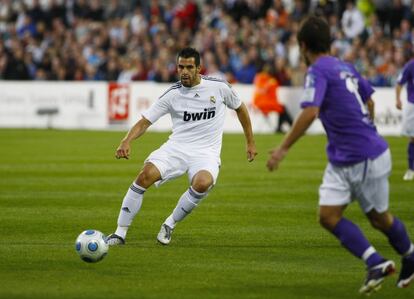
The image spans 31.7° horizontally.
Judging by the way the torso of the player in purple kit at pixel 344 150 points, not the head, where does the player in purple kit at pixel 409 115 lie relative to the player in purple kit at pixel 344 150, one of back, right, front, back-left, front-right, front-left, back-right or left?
front-right

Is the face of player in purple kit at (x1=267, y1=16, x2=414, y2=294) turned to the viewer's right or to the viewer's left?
to the viewer's left

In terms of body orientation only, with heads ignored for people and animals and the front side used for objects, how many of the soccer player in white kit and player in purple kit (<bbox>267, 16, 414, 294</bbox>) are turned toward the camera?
1

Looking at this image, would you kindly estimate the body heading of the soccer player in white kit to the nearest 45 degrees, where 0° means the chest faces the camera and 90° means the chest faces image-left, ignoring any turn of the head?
approximately 0°

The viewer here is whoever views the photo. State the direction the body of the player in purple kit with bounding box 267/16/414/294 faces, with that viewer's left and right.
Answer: facing away from the viewer and to the left of the viewer

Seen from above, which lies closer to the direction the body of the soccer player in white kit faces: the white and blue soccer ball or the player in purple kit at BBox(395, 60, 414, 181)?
the white and blue soccer ball

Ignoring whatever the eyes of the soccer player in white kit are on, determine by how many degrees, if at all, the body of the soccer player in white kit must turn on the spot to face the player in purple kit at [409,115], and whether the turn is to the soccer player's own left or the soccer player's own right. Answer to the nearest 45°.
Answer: approximately 135° to the soccer player's own left
